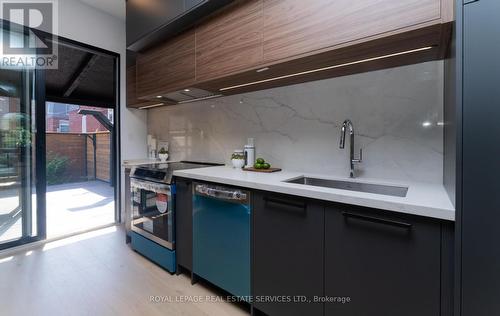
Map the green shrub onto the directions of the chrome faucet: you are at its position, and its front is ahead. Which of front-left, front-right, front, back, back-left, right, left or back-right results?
front-right

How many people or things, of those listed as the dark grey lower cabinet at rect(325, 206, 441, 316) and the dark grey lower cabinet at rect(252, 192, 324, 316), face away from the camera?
0

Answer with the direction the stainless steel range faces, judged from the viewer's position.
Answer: facing the viewer and to the left of the viewer

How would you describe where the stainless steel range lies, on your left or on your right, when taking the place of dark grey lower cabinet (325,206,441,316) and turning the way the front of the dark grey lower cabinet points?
on your right

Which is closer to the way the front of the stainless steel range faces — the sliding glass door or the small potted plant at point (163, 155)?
the sliding glass door

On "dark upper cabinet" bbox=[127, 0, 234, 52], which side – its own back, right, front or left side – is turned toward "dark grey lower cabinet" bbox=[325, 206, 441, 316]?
left

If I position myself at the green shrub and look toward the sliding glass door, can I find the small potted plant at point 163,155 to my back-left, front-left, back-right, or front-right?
front-left

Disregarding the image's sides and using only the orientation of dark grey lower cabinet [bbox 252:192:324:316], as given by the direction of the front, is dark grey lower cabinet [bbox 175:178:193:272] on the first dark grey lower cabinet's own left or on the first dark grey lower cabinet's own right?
on the first dark grey lower cabinet's own right

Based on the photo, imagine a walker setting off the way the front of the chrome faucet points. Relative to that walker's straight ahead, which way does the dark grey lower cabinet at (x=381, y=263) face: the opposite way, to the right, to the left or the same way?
the same way

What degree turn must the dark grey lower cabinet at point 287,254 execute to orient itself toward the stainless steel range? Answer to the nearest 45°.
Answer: approximately 90° to its right
